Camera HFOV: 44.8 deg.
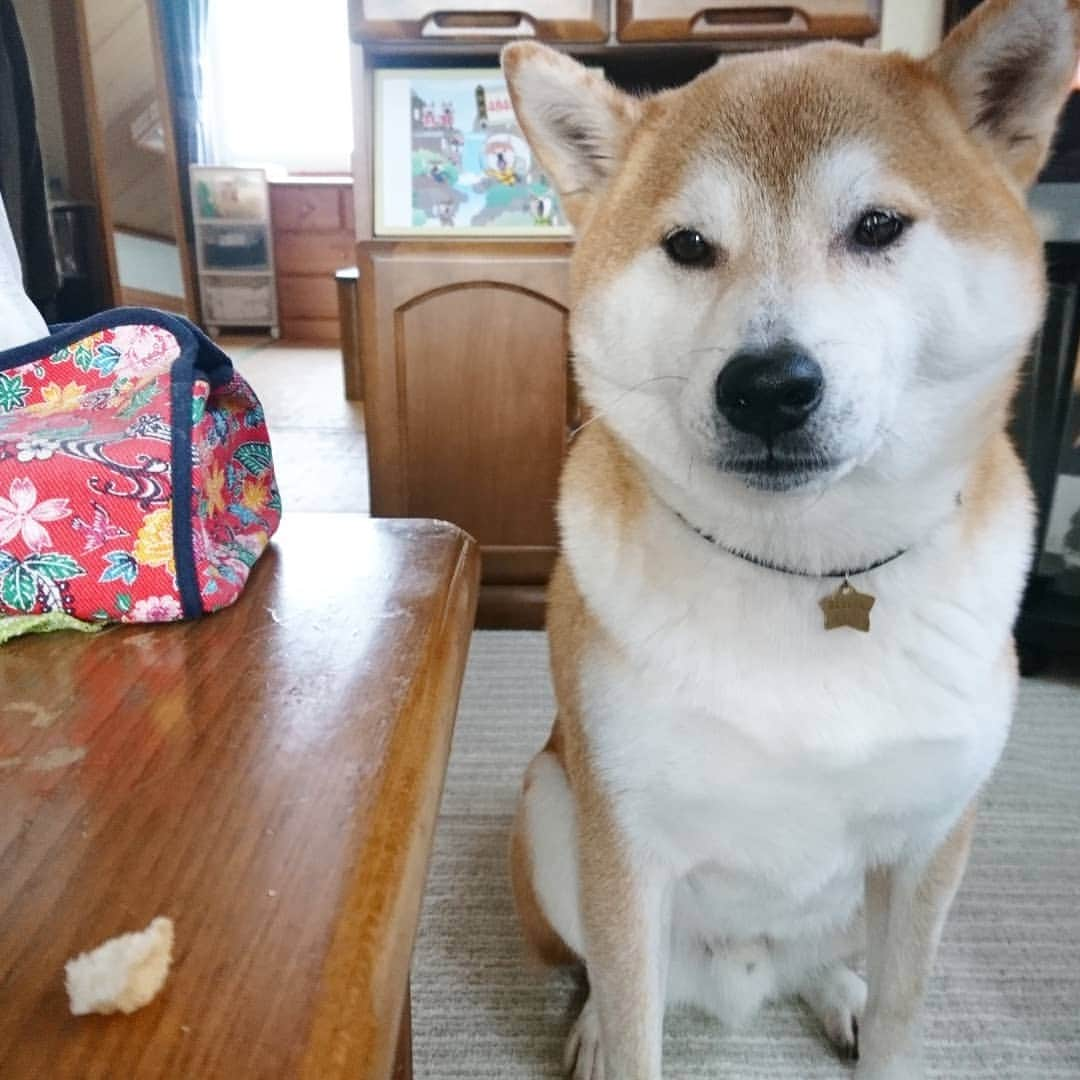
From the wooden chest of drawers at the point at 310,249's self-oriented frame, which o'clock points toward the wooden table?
The wooden table is roughly at 12 o'clock from the wooden chest of drawers.

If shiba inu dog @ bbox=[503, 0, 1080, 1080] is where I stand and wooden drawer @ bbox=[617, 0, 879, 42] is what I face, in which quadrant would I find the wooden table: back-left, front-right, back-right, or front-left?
back-left

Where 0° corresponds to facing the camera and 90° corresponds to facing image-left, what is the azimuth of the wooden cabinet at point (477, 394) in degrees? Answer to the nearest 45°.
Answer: approximately 0°

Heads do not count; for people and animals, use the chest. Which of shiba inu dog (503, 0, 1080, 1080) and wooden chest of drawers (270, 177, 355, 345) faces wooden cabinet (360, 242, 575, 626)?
the wooden chest of drawers
